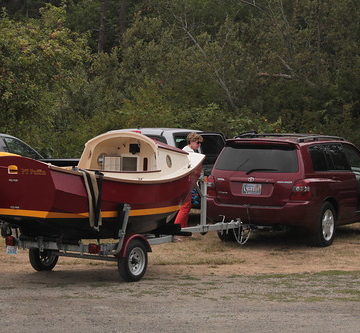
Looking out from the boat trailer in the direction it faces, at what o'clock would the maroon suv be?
The maroon suv is roughly at 12 o'clock from the boat trailer.

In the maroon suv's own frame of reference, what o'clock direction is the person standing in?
The person standing is roughly at 7 o'clock from the maroon suv.

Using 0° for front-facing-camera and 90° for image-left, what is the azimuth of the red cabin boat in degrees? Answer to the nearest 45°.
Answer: approximately 225°

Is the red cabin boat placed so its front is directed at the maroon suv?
yes

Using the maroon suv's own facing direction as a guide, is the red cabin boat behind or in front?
behind

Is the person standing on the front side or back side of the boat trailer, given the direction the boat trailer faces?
on the front side

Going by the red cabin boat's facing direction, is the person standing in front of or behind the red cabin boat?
in front

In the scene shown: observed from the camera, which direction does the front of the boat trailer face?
facing away from the viewer and to the right of the viewer

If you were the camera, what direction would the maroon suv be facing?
facing away from the viewer and to the right of the viewer

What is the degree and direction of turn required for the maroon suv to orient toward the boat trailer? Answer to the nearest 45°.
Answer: approximately 180°
